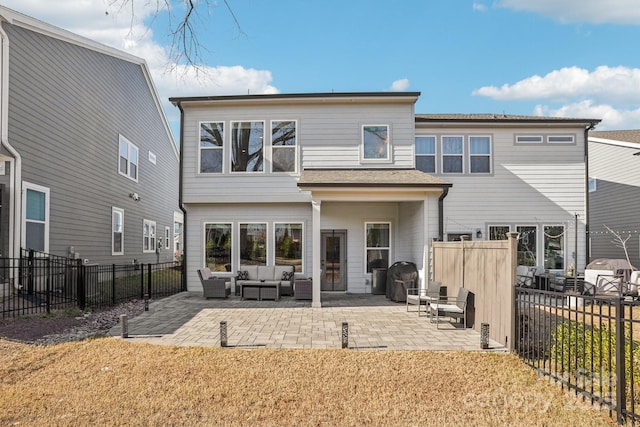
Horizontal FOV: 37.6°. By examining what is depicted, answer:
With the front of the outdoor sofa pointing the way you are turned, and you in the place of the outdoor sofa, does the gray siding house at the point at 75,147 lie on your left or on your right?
on your right

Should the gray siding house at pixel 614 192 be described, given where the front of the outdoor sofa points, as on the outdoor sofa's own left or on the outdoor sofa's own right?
on the outdoor sofa's own left

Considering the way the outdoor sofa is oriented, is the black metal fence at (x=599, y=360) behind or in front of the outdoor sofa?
in front

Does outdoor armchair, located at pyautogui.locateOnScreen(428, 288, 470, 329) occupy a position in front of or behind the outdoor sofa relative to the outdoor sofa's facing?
in front

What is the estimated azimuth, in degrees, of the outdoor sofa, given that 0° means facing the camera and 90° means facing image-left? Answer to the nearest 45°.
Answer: approximately 0°

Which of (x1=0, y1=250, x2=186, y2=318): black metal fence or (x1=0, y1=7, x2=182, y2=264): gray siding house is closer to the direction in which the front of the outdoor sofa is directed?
the black metal fence
